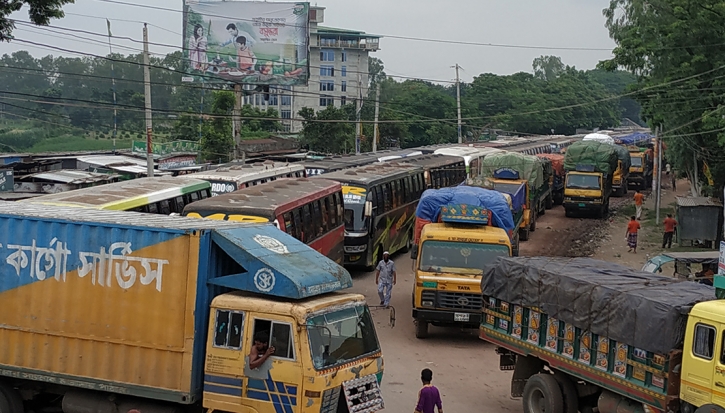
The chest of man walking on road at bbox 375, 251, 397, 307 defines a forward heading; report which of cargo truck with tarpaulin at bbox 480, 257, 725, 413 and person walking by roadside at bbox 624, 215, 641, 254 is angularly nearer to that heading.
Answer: the cargo truck with tarpaulin

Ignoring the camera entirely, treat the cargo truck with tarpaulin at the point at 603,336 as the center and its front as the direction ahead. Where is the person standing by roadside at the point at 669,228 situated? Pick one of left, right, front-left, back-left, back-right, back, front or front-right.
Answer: back-left

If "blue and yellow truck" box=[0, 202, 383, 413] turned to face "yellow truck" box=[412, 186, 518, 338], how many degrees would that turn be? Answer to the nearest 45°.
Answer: approximately 90° to its left

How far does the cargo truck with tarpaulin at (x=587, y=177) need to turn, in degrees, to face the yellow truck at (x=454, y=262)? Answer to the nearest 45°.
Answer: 0° — it already faces it

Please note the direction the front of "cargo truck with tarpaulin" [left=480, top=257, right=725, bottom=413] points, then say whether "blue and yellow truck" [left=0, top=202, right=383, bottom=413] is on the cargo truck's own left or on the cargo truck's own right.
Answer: on the cargo truck's own right

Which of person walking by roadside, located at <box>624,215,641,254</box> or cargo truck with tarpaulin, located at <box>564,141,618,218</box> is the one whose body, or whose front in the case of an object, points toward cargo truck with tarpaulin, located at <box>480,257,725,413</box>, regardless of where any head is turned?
cargo truck with tarpaulin, located at <box>564,141,618,218</box>

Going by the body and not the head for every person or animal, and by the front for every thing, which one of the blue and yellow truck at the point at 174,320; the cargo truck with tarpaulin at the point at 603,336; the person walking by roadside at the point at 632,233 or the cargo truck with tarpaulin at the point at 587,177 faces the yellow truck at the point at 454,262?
the cargo truck with tarpaulin at the point at 587,177

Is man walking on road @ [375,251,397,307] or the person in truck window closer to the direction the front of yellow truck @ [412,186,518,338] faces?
the person in truck window
